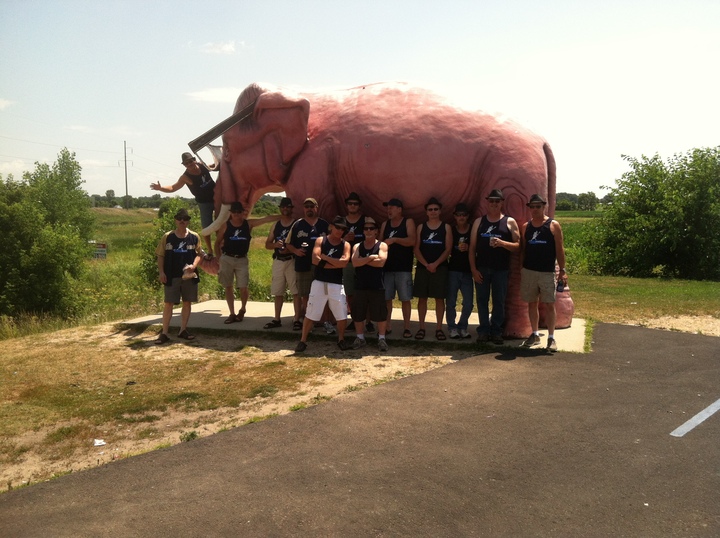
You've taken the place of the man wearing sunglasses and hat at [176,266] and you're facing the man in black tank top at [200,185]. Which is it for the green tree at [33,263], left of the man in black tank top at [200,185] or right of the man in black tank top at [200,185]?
left

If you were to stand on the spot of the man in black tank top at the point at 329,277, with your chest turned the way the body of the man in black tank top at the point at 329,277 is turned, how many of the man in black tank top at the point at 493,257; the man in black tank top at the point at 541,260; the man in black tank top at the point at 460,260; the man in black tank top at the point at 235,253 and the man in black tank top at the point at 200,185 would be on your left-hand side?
3

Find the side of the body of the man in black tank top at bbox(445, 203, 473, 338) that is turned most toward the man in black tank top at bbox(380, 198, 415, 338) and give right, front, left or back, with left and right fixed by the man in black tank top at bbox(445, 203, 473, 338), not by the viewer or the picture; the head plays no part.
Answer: right

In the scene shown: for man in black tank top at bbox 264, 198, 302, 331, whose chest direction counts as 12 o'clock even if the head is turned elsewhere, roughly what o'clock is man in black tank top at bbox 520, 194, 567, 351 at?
man in black tank top at bbox 520, 194, 567, 351 is roughly at 10 o'clock from man in black tank top at bbox 264, 198, 302, 331.

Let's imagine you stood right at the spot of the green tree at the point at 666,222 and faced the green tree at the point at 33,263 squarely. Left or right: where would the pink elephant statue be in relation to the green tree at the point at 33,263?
left

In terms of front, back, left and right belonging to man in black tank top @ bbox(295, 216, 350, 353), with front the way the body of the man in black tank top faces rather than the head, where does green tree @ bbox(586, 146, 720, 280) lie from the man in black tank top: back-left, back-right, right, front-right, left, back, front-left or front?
back-left

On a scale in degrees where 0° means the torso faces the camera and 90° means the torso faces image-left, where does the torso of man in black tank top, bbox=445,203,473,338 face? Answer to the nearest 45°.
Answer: approximately 0°

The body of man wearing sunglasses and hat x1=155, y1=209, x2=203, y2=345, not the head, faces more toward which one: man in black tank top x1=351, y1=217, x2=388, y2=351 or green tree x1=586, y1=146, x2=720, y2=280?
the man in black tank top

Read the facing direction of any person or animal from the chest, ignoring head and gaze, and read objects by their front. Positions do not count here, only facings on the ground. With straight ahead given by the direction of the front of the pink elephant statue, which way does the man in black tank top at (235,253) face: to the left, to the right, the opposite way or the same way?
to the left

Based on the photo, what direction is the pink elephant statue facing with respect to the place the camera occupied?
facing to the left of the viewer

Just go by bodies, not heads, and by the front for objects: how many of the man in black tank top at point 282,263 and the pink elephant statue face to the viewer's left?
1
